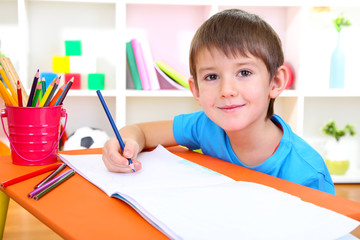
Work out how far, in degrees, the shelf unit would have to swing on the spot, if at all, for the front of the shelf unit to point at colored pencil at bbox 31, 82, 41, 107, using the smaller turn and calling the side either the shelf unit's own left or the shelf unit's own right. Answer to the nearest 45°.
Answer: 0° — it already faces it

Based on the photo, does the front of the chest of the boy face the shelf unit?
no

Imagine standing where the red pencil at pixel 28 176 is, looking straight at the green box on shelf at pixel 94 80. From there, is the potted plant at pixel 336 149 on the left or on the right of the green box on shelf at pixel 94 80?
right

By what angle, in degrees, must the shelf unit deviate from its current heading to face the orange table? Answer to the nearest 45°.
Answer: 0° — it already faces it

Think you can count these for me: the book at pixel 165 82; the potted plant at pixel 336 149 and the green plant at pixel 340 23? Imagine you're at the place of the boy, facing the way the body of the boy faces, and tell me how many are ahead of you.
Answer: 0

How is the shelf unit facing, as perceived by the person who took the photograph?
facing the viewer

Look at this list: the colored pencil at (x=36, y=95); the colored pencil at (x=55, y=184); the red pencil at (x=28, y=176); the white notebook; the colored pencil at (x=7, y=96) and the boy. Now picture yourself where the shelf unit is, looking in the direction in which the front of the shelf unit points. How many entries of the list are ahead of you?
6

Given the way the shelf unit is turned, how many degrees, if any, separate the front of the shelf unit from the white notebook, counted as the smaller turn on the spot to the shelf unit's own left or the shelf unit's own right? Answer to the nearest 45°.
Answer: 0° — it already faces it

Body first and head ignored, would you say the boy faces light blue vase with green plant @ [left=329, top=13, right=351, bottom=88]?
no

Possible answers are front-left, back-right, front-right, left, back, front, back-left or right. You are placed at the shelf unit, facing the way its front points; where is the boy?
front

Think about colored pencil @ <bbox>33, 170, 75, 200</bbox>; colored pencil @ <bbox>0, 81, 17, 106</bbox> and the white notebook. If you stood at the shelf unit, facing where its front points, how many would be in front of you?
3

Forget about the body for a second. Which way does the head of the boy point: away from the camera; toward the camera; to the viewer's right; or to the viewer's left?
toward the camera

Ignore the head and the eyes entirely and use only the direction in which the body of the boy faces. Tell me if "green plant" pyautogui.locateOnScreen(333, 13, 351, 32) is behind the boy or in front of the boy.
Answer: behind

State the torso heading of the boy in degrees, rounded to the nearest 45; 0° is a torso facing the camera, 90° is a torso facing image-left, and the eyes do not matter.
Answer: approximately 45°

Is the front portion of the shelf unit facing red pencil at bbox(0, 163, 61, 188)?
yes

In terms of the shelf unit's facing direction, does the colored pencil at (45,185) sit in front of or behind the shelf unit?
in front

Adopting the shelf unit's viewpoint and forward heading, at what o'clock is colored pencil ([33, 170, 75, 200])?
The colored pencil is roughly at 12 o'clock from the shelf unit.

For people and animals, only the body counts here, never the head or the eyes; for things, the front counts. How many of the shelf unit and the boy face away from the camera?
0
